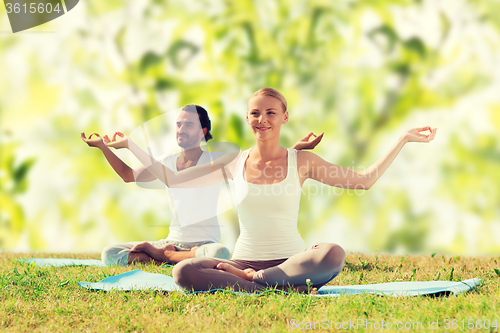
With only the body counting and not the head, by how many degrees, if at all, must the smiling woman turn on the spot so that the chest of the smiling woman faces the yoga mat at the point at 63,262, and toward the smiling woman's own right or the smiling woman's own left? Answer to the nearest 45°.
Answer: approximately 135° to the smiling woman's own right

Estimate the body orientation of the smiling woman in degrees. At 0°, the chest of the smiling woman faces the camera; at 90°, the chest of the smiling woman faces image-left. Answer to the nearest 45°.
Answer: approximately 0°
